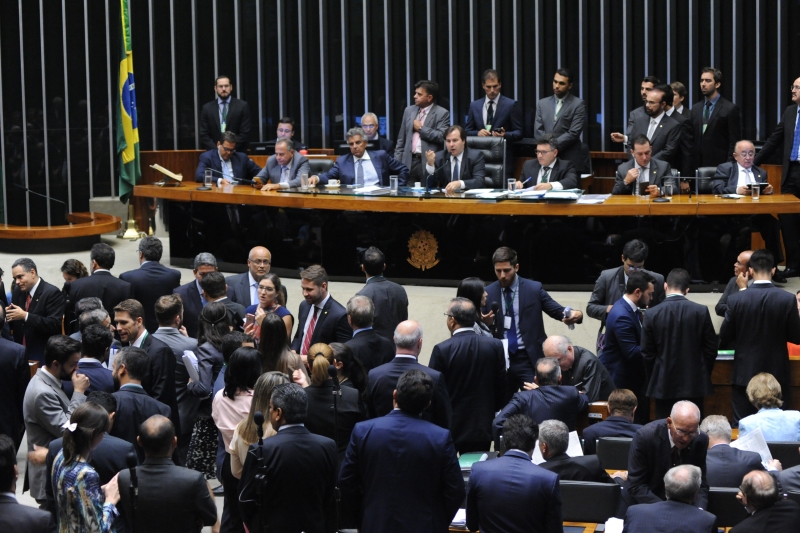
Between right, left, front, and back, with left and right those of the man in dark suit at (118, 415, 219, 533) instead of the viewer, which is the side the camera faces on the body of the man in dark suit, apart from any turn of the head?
back

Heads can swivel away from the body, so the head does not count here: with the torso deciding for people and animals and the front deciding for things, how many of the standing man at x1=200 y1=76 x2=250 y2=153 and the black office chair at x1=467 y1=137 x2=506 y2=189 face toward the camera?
2

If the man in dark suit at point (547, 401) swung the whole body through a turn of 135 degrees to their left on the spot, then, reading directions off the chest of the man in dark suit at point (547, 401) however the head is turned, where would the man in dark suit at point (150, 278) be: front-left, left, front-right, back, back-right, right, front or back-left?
right

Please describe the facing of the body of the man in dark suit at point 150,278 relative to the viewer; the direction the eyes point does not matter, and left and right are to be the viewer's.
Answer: facing away from the viewer

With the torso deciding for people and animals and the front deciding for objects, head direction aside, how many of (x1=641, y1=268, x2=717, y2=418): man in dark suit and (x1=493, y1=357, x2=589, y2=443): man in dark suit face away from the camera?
2

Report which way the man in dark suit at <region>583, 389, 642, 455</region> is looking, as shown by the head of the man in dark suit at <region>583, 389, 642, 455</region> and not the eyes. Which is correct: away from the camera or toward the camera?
away from the camera

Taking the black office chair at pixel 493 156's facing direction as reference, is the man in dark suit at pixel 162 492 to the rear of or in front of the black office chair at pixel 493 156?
in front

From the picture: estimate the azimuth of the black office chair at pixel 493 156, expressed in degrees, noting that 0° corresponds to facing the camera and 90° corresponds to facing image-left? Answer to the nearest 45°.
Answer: approximately 0°

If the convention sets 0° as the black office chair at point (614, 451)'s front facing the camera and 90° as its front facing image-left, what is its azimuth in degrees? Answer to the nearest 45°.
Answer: approximately 180°

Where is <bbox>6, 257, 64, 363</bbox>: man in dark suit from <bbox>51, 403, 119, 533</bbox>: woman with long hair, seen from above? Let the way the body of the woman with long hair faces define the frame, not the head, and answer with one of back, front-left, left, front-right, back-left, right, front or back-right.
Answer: front-left

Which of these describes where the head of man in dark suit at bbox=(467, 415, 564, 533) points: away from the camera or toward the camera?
away from the camera
